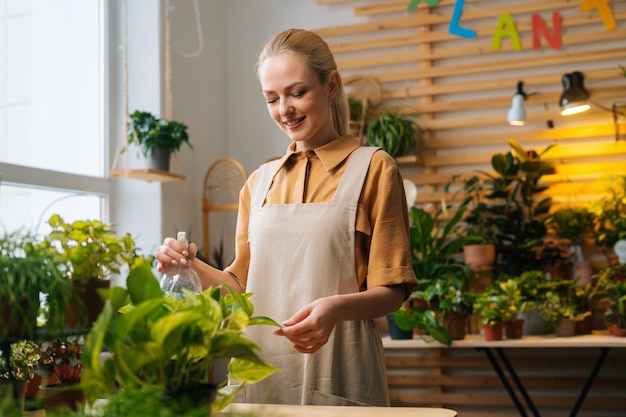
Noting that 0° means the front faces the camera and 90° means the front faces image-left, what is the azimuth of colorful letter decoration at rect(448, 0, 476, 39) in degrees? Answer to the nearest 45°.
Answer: approximately 0°

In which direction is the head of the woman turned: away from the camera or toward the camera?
toward the camera

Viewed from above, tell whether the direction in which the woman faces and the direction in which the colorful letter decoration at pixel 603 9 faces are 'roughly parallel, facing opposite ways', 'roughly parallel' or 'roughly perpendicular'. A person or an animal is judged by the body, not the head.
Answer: roughly parallel

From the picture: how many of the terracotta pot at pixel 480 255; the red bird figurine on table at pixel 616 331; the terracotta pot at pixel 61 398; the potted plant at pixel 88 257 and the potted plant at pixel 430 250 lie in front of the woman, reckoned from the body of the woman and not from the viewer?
2

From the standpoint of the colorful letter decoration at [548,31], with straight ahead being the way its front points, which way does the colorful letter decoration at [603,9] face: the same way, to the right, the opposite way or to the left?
the same way

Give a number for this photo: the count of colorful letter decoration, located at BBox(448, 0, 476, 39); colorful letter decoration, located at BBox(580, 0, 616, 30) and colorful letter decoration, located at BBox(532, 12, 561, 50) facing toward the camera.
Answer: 3

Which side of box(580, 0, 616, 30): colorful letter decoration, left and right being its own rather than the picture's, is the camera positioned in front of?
front

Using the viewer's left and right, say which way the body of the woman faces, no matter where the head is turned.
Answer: facing the viewer and to the left of the viewer
